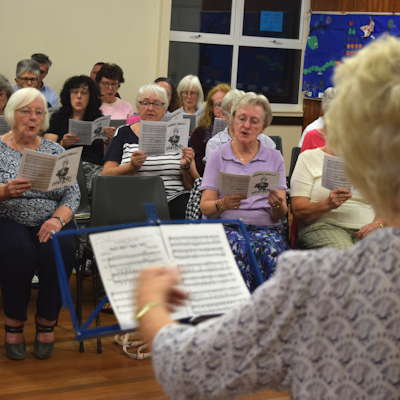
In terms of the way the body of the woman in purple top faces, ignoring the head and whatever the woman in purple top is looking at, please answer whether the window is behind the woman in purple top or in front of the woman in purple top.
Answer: behind

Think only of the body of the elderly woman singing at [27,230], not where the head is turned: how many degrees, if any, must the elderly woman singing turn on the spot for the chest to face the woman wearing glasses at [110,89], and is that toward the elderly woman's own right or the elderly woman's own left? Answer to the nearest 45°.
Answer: approximately 180°

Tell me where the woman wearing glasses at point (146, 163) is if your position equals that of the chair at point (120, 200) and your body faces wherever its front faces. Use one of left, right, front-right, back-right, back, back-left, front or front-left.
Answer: back

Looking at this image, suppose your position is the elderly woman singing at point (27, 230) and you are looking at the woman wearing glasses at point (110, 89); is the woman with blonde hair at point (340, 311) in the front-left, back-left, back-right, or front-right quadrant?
back-right

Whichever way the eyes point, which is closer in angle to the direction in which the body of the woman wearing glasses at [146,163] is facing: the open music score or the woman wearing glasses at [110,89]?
the open music score

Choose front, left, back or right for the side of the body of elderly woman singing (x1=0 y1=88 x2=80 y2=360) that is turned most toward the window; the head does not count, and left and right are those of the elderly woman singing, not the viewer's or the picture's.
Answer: back

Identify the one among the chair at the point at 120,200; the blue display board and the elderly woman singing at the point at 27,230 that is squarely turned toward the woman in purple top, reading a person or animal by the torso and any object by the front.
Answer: the blue display board

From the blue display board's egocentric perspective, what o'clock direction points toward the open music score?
The open music score is roughly at 12 o'clock from the blue display board.

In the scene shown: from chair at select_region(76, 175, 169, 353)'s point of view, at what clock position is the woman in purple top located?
The woman in purple top is roughly at 9 o'clock from the chair.
